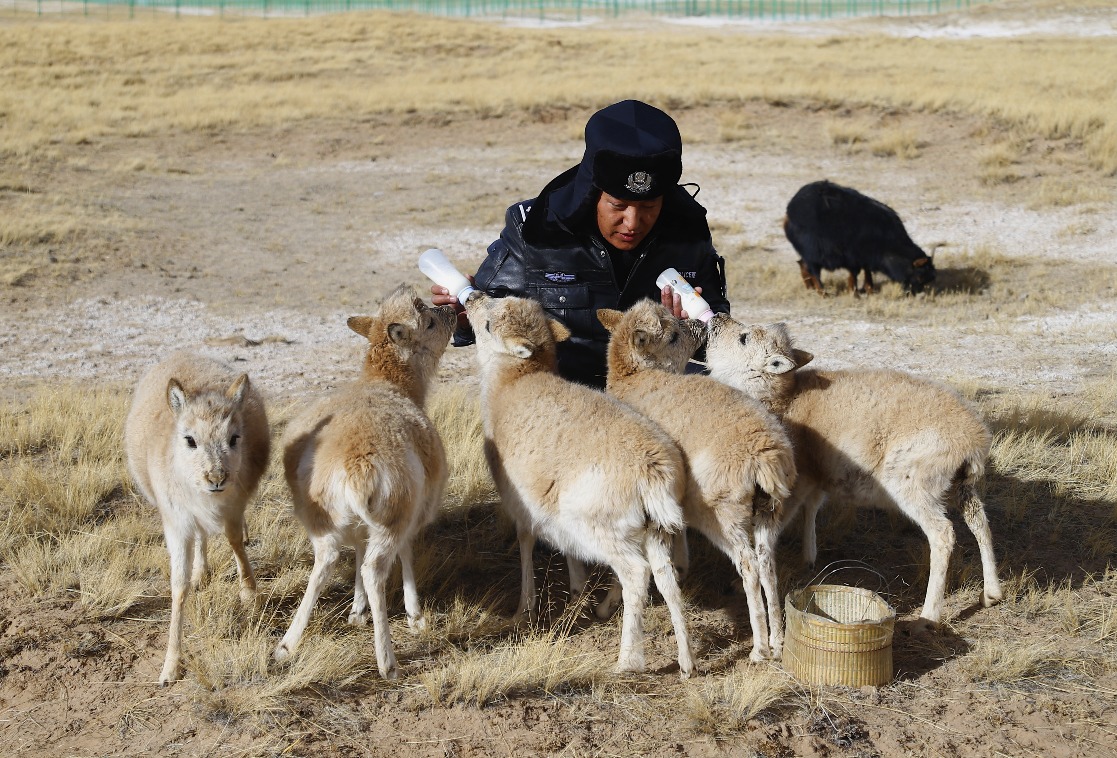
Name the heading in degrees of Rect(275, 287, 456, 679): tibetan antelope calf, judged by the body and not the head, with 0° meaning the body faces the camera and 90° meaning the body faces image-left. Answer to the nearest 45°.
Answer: approximately 180°

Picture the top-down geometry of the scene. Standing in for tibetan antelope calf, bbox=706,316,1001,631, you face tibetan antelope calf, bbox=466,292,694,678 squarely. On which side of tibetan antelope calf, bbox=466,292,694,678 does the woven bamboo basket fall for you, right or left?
left

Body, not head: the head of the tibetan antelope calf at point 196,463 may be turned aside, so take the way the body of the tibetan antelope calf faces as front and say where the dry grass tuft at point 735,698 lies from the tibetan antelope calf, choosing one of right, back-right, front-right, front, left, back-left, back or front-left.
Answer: front-left

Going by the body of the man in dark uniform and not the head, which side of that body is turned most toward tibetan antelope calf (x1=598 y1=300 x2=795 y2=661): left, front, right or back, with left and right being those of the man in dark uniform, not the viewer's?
front

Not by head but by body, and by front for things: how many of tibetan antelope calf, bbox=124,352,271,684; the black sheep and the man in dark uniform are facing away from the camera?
0

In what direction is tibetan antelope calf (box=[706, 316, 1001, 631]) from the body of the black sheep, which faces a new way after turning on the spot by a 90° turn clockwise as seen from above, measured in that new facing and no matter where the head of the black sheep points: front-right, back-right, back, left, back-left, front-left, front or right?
front

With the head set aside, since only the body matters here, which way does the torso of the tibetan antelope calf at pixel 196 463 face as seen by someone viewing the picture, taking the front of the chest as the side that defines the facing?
toward the camera

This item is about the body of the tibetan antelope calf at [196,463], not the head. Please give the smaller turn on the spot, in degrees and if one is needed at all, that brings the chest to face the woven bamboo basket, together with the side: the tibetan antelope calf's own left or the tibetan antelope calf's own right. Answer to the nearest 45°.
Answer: approximately 45° to the tibetan antelope calf's own left

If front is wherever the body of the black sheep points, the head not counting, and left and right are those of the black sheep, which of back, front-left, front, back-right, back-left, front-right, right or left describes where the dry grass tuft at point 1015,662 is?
right

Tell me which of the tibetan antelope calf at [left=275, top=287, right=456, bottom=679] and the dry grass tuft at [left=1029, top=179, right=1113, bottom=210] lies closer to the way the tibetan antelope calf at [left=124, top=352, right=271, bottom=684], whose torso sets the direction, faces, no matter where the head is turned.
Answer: the tibetan antelope calf

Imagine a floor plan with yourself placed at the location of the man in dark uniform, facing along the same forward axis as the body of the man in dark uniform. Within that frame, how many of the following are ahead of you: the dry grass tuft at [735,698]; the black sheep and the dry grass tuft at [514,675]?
2

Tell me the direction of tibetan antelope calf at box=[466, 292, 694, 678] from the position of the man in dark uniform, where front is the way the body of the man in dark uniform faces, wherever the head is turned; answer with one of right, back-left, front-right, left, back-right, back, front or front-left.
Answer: front

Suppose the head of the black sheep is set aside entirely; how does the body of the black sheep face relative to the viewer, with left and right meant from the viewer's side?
facing to the right of the viewer

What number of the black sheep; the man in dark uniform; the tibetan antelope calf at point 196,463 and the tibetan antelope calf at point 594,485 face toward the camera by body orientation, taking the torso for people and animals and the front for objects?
2
